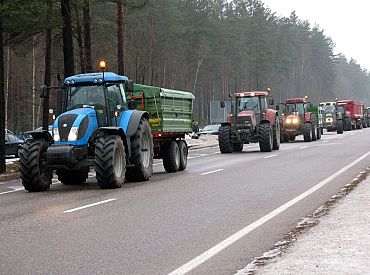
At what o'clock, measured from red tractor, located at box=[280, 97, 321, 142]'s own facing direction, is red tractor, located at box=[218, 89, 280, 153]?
red tractor, located at box=[218, 89, 280, 153] is roughly at 11 o'clock from red tractor, located at box=[280, 97, 321, 142].

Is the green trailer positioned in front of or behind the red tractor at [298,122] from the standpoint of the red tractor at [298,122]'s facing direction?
in front

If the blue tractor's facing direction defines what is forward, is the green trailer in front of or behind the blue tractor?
behind

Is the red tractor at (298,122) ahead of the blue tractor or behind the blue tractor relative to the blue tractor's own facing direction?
behind

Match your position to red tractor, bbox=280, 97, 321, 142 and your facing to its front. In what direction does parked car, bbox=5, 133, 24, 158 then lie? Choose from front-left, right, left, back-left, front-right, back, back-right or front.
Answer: front

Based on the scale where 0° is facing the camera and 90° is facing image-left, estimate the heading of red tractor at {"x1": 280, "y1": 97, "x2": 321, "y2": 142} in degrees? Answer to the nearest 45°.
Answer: approximately 45°

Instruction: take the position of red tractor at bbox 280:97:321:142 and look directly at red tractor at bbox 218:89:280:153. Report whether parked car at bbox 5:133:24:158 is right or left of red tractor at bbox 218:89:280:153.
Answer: right

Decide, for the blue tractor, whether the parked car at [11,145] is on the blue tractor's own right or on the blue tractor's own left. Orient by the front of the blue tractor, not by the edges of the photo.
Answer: on the blue tractor's own right

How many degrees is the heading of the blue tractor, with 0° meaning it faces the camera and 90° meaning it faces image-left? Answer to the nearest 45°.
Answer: approximately 45°
